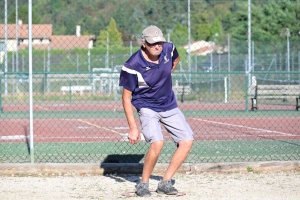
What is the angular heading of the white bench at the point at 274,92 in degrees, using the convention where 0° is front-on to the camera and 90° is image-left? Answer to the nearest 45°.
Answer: approximately 0°

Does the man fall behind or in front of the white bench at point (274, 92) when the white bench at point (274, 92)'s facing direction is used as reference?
in front
